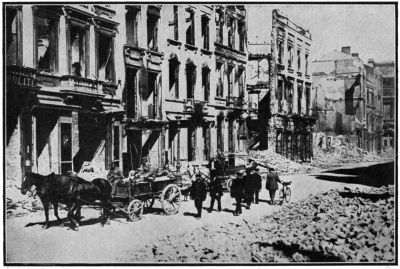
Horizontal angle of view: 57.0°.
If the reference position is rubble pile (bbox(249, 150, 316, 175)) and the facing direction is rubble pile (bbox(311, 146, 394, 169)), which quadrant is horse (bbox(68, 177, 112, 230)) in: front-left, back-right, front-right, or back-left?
back-right

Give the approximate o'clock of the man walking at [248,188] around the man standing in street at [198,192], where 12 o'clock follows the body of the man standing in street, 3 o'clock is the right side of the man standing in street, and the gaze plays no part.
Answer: The man walking is roughly at 8 o'clock from the man standing in street.

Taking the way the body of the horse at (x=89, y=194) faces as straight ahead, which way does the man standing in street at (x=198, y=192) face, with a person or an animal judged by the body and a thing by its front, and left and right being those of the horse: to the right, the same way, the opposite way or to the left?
to the left

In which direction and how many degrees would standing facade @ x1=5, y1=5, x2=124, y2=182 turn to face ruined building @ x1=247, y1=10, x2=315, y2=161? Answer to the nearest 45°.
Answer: approximately 45° to its left

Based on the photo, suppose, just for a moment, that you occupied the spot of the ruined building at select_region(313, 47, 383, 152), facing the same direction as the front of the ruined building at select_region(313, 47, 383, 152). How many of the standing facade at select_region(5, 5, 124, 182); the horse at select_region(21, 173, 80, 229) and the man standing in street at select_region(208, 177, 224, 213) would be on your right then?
3

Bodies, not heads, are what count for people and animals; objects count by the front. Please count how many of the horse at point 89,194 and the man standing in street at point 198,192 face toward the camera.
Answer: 1

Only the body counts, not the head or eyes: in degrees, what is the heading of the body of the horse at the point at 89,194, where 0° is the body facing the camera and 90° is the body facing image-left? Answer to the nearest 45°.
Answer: approximately 90°

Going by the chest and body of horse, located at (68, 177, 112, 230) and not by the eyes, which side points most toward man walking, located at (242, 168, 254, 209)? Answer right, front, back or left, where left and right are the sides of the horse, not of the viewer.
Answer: back
